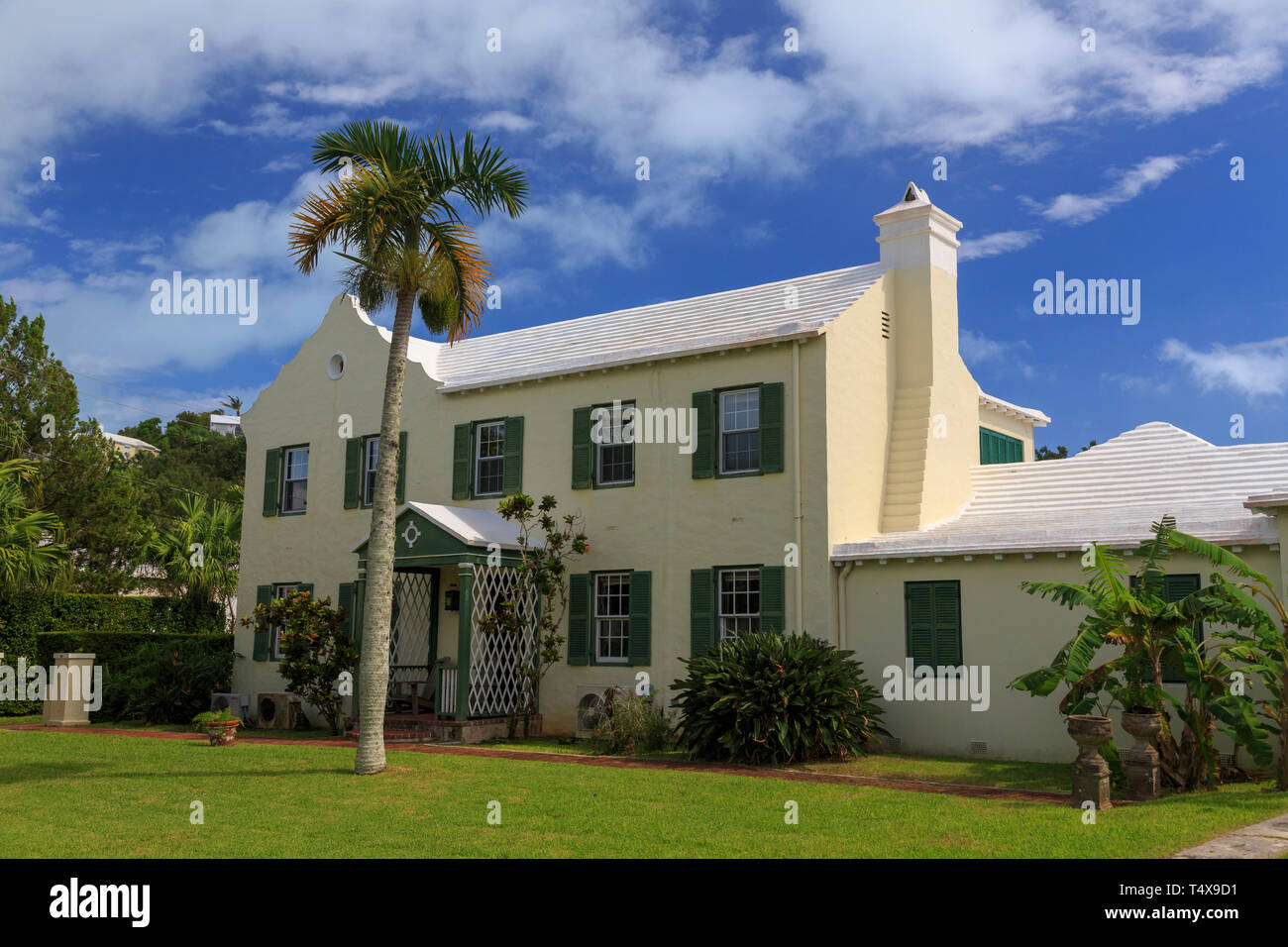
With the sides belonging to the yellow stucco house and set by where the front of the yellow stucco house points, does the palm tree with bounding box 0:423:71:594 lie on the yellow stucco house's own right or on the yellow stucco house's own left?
on the yellow stucco house's own right

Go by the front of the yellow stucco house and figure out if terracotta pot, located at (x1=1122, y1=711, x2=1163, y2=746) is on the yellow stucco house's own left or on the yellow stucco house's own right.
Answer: on the yellow stucco house's own left

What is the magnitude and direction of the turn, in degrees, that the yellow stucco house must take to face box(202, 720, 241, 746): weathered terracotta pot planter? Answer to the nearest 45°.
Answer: approximately 45° to its right

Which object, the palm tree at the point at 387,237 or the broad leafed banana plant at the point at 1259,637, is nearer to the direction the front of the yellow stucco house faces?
the palm tree

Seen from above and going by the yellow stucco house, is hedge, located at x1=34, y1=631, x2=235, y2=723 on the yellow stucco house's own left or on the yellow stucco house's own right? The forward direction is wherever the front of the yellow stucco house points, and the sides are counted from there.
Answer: on the yellow stucco house's own right

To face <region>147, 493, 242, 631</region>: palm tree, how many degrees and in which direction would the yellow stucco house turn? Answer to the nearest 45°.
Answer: approximately 90° to its right

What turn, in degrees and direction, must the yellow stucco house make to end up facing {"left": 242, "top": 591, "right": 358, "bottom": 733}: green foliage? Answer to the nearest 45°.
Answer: approximately 45° to its right

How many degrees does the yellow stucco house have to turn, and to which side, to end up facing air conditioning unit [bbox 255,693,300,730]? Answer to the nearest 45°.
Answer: approximately 45° to its right

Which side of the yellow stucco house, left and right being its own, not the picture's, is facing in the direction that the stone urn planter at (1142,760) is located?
left
